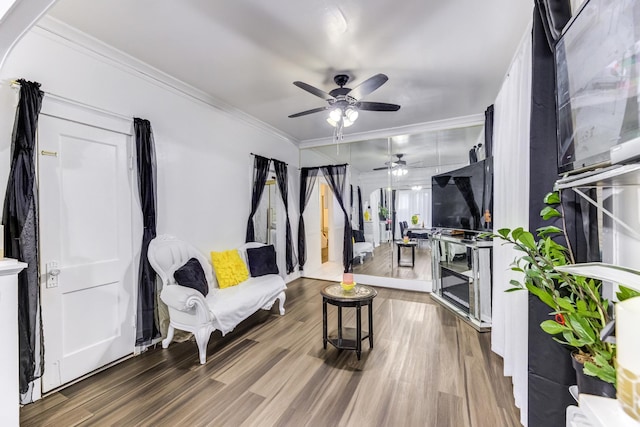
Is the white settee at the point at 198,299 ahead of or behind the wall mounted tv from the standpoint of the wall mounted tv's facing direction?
ahead

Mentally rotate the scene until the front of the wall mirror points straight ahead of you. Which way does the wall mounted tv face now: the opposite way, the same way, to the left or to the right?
to the right

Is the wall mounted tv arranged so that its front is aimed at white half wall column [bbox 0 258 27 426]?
yes

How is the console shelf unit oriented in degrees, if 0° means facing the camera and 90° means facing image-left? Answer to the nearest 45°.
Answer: approximately 45°

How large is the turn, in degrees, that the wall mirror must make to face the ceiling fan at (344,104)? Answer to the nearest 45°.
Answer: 0° — it already faces it

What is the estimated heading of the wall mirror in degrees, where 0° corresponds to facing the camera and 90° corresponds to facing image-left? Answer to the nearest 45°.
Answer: approximately 0°

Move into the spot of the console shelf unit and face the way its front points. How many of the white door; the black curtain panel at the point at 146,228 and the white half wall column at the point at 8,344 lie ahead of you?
3

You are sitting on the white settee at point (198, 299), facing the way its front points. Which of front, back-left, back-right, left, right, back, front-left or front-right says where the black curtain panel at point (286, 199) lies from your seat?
left

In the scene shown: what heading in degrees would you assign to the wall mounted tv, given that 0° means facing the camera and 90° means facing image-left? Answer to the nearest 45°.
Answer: approximately 45°

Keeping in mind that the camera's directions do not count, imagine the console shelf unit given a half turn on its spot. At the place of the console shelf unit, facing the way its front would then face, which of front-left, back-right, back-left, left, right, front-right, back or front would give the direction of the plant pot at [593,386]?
back-right

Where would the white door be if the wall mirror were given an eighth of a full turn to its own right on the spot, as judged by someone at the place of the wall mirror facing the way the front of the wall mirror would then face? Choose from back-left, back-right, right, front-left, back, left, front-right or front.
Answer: front

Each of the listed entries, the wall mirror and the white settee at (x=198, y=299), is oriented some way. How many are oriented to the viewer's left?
0

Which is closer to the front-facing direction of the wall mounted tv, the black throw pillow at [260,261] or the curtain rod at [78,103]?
the curtain rod

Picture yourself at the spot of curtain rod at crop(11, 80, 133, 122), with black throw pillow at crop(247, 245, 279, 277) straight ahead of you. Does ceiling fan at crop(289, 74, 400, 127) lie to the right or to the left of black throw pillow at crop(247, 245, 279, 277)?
right
